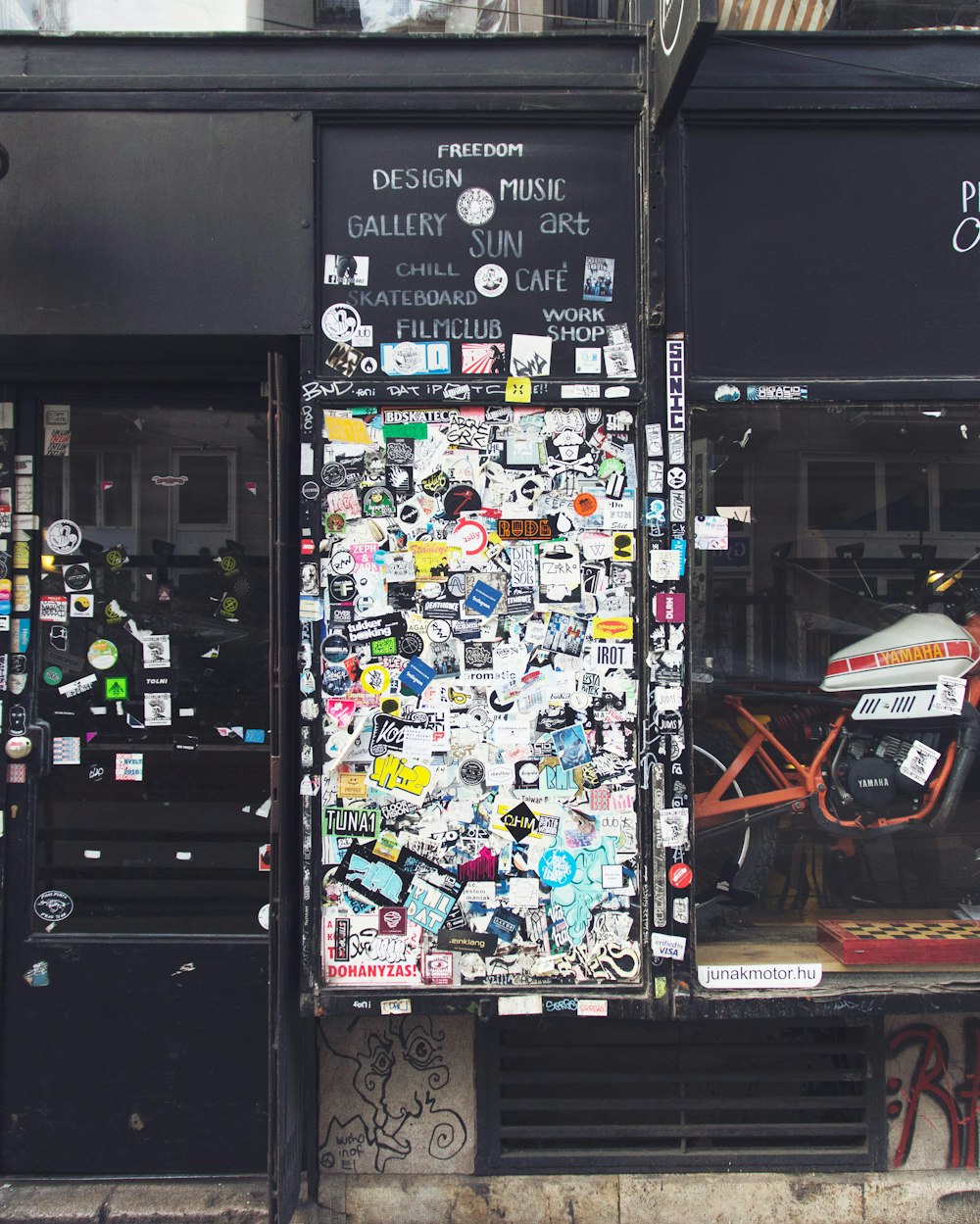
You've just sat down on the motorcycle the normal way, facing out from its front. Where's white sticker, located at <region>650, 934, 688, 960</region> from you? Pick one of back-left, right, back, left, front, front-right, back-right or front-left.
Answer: back-right

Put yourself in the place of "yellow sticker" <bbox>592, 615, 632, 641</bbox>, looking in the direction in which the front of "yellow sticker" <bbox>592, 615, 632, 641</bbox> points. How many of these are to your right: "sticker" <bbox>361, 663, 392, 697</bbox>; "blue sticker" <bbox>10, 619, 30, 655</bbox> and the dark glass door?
3

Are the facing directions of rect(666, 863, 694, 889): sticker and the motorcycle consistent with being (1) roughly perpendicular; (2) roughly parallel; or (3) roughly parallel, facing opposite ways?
roughly perpendicular

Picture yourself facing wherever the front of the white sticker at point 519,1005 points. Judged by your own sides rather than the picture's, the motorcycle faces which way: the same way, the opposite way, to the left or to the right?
to the left

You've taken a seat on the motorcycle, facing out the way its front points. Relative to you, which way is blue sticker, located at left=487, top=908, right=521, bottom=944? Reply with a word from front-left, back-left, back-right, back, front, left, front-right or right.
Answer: back-right

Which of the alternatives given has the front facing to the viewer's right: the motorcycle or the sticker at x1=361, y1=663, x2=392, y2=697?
the motorcycle

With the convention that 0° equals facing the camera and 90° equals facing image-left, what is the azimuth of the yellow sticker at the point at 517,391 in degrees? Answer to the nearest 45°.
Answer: approximately 0°

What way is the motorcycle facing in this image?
to the viewer's right

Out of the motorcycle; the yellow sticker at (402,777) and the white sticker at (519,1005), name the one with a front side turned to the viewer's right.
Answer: the motorcycle

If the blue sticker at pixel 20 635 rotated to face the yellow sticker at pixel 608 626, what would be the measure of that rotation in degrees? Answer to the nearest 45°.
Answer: approximately 45° to its left
